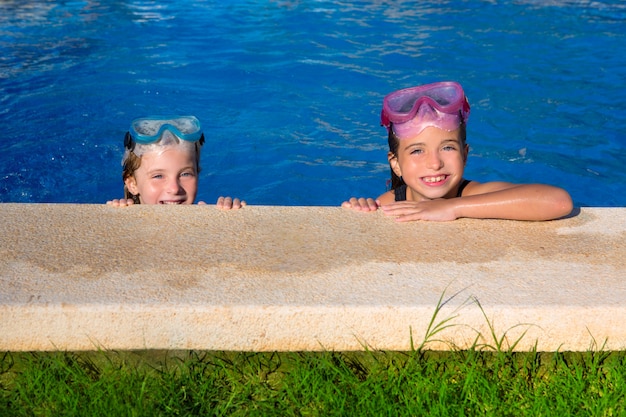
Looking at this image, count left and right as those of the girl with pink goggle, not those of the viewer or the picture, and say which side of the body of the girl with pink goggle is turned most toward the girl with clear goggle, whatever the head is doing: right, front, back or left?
right

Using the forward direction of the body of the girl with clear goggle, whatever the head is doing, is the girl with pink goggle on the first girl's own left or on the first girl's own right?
on the first girl's own left

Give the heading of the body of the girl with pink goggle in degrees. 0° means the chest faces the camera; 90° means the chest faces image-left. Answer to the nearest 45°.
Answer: approximately 0°

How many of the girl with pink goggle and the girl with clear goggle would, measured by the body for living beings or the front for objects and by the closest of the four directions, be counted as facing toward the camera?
2

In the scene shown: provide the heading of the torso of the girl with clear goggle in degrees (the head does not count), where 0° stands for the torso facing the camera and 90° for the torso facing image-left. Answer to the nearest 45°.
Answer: approximately 0°
